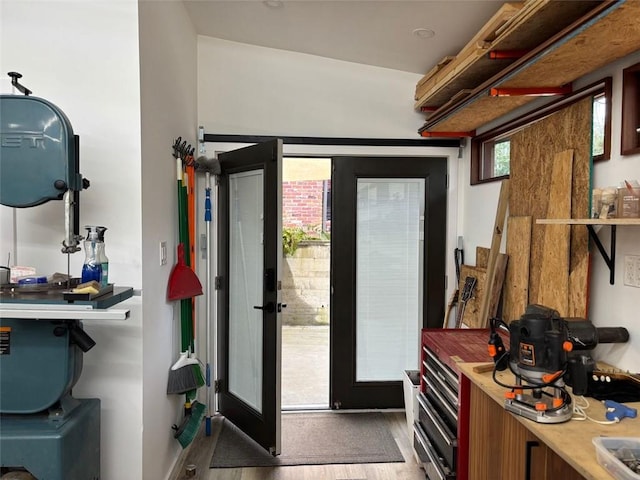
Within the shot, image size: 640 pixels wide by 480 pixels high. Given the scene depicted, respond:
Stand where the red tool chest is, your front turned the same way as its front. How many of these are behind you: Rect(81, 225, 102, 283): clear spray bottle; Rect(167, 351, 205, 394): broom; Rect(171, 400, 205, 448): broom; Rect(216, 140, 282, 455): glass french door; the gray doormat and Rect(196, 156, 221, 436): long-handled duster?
0

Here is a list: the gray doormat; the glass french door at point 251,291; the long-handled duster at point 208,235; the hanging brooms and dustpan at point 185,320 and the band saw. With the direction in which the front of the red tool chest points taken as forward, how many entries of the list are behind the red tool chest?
0

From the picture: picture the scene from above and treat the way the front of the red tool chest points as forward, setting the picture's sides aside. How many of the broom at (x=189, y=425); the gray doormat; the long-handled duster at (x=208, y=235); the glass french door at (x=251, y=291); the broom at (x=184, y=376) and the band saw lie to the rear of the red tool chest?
0

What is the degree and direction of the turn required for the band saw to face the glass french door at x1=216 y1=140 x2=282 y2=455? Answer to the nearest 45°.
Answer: approximately 135° to its left

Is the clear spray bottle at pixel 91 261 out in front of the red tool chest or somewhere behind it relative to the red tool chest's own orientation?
in front

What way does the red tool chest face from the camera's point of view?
to the viewer's left

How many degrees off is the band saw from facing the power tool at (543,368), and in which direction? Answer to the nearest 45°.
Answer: approximately 45° to its left

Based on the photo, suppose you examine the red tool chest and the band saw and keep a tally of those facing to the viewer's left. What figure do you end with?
1
